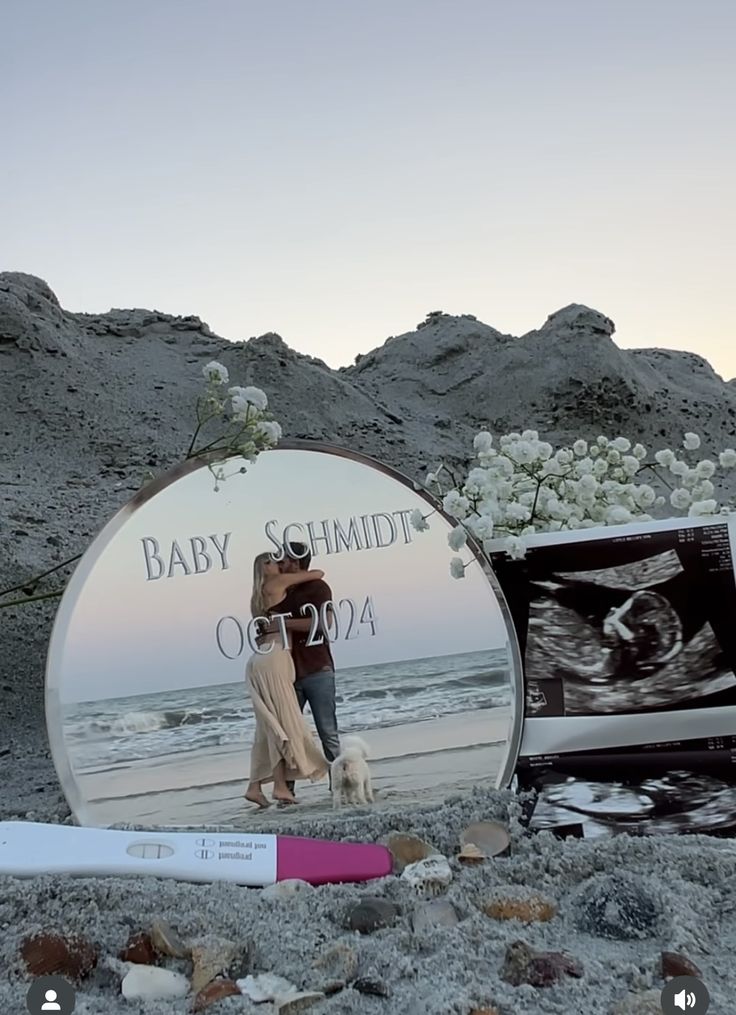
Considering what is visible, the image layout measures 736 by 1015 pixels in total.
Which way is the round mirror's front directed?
toward the camera

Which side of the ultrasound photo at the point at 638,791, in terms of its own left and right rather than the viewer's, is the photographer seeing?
front

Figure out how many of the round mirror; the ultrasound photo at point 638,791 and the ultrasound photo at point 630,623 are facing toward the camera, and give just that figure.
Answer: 3

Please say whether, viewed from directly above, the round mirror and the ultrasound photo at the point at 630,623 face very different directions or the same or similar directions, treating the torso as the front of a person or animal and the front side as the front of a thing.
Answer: same or similar directions
